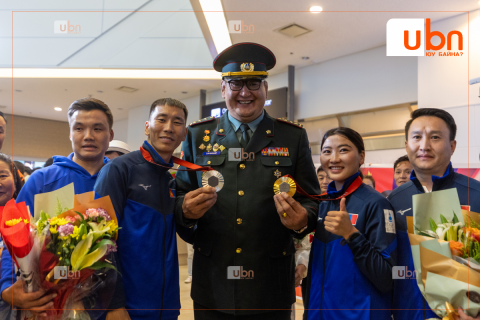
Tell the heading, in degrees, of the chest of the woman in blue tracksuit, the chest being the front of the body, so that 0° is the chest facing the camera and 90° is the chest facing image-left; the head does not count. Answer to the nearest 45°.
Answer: approximately 45°

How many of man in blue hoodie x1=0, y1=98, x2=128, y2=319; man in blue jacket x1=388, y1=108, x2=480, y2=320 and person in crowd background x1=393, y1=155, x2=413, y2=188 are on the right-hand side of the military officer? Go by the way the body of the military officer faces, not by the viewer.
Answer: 1

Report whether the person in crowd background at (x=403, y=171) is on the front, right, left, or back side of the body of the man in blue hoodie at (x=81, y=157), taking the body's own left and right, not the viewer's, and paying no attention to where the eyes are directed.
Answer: left

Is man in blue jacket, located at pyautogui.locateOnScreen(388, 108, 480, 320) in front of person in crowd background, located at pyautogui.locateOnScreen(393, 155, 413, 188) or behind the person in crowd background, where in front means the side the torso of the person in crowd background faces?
in front

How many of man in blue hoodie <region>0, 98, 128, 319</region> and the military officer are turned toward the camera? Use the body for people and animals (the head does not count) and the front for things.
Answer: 2
